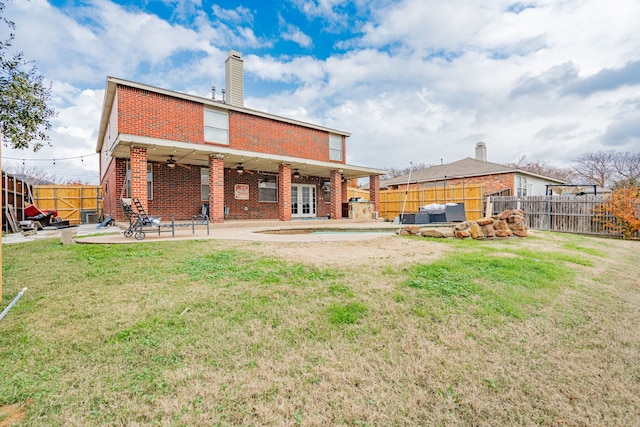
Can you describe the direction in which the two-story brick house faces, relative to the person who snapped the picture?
facing away from the viewer and to the left of the viewer

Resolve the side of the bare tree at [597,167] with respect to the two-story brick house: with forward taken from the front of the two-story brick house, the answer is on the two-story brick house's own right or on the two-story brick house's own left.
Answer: on the two-story brick house's own right

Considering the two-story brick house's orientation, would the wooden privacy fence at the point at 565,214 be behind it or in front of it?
behind

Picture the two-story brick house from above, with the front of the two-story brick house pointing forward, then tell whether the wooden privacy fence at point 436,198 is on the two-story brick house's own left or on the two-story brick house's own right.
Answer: on the two-story brick house's own right

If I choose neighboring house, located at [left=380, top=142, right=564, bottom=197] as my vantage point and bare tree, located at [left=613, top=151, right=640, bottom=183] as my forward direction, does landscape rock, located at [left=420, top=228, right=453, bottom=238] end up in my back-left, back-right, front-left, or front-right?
back-right

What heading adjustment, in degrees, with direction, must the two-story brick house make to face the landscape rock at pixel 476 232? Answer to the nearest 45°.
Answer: approximately 180°

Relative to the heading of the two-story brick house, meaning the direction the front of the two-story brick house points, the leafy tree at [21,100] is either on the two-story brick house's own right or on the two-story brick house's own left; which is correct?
on the two-story brick house's own left
